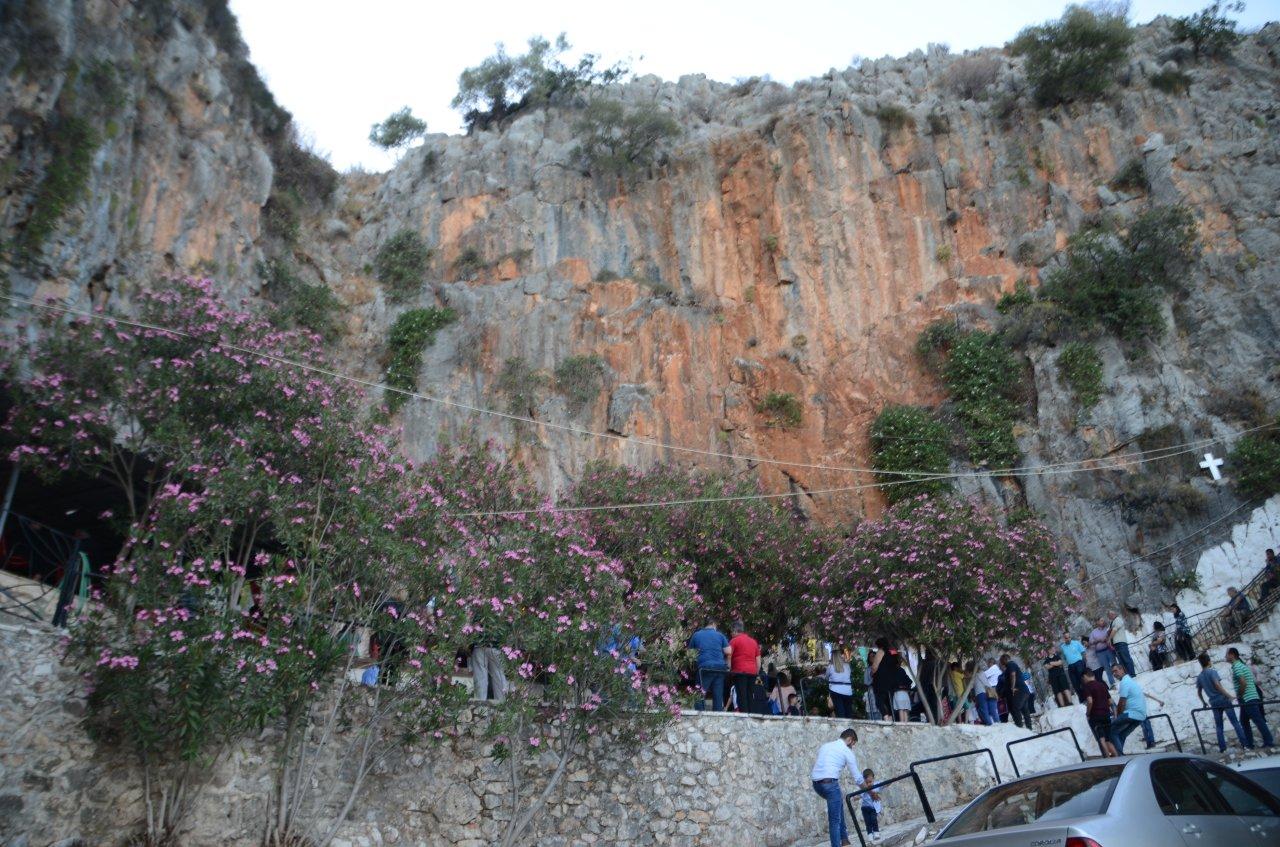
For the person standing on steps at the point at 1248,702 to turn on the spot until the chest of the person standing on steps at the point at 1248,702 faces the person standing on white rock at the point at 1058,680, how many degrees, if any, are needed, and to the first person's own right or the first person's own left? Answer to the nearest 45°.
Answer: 0° — they already face them

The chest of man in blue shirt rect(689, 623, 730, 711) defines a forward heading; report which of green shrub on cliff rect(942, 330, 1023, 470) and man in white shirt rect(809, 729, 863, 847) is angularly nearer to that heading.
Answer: the green shrub on cliff

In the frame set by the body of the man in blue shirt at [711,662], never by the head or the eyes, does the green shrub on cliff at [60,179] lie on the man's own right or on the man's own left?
on the man's own left

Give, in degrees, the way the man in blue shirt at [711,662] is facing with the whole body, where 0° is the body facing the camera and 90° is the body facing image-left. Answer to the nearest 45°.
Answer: approximately 180°

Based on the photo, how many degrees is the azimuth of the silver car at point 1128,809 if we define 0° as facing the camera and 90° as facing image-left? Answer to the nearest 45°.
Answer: approximately 225°

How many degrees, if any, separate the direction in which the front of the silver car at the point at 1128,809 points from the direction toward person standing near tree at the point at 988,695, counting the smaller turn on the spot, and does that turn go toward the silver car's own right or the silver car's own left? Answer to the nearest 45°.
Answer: approximately 45° to the silver car's own left

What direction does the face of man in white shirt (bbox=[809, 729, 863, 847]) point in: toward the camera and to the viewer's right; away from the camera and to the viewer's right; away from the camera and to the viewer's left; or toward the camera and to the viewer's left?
away from the camera and to the viewer's right
